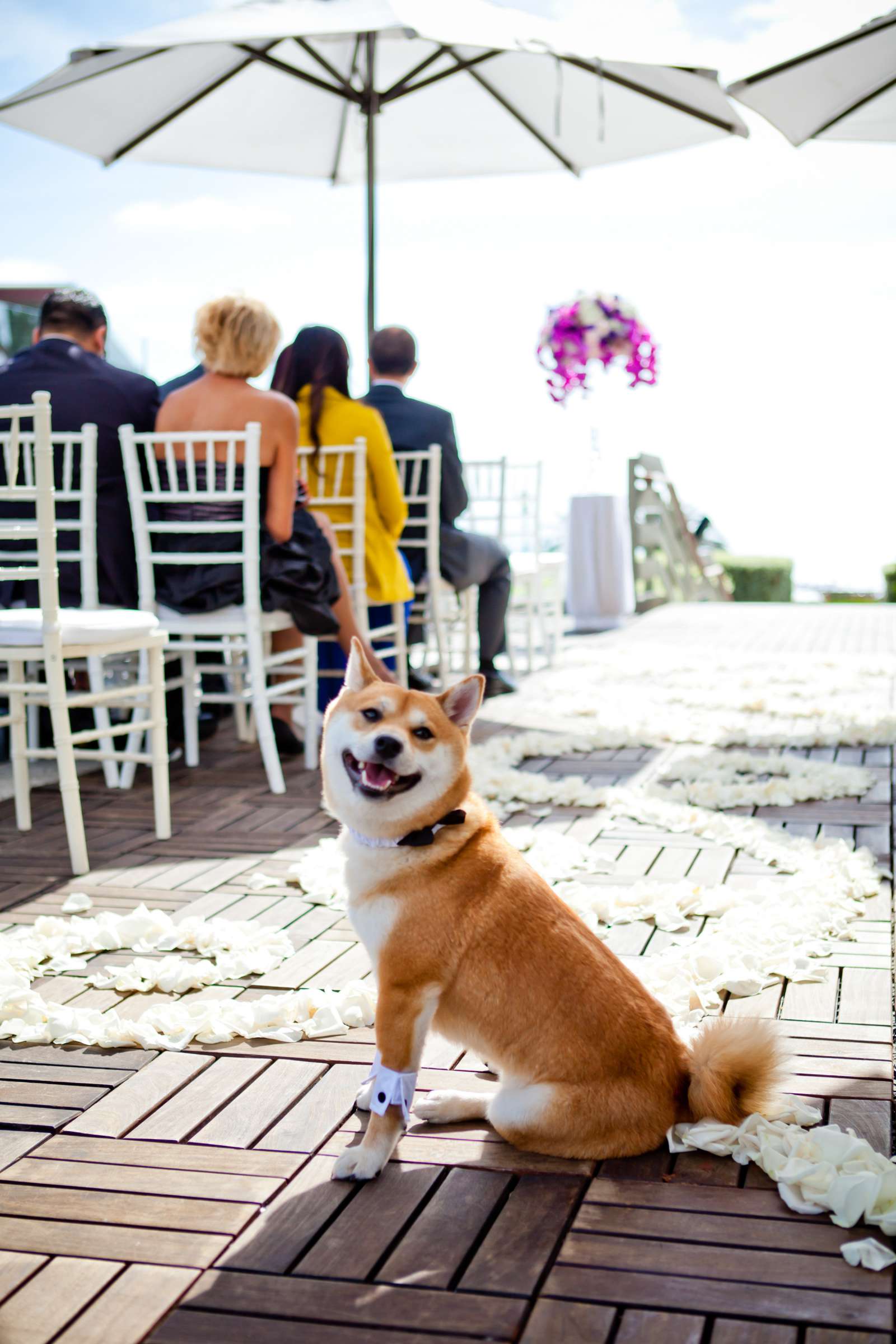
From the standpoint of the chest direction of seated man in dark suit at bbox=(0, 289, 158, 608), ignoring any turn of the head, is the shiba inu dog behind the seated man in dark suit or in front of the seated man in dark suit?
behind

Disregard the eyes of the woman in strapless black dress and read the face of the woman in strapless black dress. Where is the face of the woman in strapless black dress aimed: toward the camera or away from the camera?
away from the camera

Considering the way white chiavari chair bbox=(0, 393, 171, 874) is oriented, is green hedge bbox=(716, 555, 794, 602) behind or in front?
in front

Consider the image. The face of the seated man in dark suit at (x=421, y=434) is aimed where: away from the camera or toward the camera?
away from the camera

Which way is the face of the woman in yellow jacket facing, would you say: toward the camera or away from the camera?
away from the camera

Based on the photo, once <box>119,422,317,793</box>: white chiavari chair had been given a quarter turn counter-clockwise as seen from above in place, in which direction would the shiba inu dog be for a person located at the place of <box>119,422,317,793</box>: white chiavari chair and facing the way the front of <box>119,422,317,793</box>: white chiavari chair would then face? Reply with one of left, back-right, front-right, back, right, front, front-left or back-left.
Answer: back-left

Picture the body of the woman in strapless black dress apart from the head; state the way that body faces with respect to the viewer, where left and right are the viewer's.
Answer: facing away from the viewer and to the right of the viewer

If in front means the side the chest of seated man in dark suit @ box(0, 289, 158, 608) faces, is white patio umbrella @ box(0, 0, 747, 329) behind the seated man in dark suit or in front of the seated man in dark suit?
in front

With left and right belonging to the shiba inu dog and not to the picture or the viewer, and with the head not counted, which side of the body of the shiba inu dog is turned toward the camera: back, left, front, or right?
left

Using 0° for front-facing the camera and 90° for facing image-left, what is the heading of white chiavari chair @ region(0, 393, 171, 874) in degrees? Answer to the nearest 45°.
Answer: approximately 225°

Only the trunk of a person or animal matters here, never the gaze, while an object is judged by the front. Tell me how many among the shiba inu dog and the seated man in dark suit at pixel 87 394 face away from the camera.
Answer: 1

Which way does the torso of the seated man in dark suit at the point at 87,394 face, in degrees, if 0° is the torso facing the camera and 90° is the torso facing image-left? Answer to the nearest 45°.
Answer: approximately 180°
